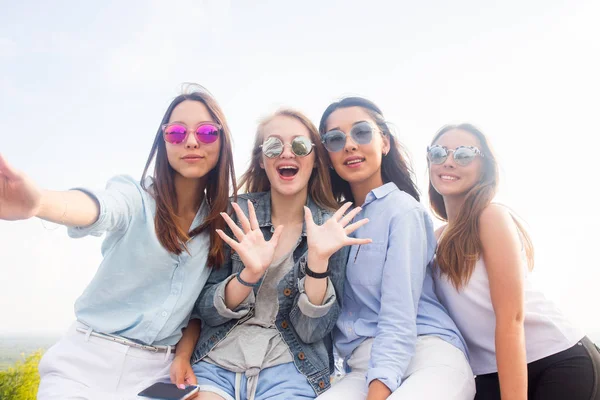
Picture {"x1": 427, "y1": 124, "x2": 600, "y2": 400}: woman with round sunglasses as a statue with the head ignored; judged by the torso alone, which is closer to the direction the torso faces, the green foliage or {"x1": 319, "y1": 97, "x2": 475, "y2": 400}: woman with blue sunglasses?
the woman with blue sunglasses

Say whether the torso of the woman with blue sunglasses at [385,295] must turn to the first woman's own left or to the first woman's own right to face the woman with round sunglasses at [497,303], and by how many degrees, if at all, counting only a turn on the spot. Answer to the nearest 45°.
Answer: approximately 135° to the first woman's own left

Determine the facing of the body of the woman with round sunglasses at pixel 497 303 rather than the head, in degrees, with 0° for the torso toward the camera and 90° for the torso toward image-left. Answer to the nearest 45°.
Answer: approximately 45°

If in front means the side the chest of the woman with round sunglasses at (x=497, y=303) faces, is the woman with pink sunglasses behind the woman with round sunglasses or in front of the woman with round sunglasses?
in front

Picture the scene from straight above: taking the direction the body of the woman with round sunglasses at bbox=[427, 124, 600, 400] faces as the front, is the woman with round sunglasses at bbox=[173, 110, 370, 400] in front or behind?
in front

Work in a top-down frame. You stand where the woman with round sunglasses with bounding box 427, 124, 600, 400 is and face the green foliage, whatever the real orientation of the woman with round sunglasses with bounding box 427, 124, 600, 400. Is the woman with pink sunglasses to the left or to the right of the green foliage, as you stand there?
left

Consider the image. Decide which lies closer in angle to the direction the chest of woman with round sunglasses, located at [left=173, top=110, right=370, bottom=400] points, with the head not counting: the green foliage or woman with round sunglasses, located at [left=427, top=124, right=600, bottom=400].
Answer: the woman with round sunglasses

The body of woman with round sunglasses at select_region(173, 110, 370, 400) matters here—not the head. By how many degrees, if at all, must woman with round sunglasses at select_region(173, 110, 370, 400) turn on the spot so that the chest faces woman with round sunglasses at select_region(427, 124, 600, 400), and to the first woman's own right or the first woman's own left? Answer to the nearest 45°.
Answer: approximately 90° to the first woman's own left

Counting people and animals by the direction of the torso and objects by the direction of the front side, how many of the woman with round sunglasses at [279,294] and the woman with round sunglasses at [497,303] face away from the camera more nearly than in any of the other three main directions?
0

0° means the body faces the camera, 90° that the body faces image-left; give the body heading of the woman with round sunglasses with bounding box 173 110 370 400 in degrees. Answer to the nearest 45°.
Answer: approximately 0°

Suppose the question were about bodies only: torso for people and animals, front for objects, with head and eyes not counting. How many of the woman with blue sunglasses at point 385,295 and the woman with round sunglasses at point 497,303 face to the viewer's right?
0
